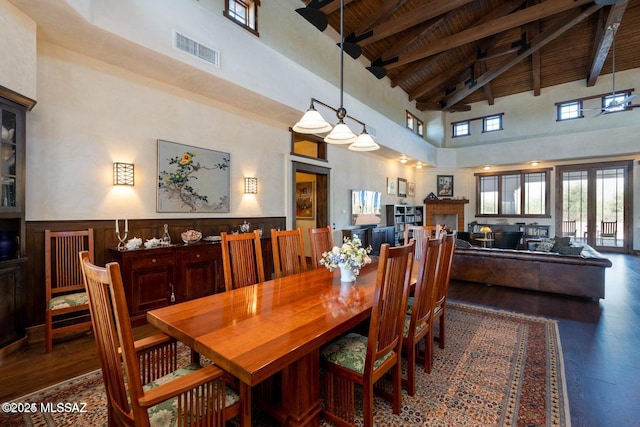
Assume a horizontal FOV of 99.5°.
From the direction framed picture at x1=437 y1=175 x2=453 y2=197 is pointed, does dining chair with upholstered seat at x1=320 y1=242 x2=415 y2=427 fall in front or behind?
in front

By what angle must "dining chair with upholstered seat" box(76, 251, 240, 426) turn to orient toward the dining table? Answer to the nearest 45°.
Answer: approximately 45° to its right

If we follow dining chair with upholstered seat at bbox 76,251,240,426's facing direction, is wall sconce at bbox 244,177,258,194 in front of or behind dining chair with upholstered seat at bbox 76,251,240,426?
in front

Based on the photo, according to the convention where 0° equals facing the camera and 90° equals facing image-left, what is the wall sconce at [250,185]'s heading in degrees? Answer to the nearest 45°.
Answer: approximately 315°

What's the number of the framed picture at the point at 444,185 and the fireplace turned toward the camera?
2

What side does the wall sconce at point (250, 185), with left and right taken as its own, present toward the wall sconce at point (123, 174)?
right

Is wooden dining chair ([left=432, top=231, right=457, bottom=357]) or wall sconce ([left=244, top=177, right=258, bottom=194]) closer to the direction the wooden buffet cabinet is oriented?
the wooden dining chair

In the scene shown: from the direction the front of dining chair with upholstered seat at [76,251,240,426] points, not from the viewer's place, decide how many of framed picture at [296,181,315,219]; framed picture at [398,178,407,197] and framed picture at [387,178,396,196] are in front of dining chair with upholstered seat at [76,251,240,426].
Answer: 3

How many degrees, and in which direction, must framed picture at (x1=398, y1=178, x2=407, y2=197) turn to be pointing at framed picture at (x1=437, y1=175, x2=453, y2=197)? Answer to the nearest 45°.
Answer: approximately 90° to its left

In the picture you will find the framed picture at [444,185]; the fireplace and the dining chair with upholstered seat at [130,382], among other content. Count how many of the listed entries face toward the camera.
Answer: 2

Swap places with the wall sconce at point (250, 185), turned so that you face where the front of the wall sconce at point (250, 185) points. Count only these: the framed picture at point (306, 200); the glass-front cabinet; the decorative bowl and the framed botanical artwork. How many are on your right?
3

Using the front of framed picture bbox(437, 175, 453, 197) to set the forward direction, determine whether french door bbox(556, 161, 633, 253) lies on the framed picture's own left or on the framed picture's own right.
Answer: on the framed picture's own left

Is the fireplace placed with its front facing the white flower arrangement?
yes

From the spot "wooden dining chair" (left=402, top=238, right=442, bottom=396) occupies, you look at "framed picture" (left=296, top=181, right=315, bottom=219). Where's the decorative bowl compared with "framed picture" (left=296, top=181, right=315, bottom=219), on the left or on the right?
left
